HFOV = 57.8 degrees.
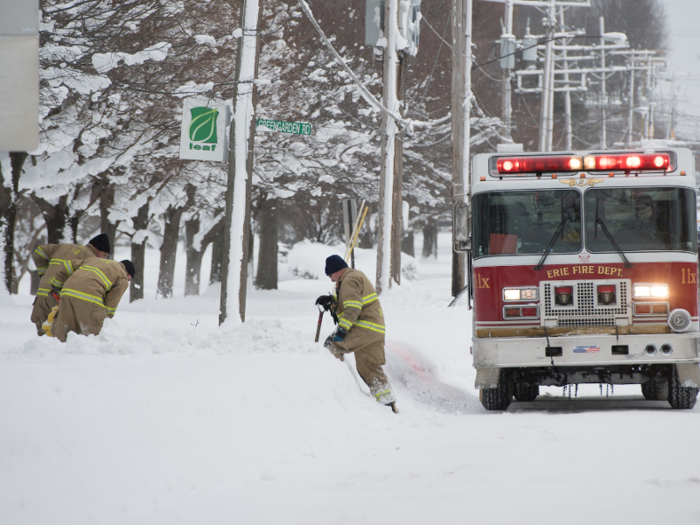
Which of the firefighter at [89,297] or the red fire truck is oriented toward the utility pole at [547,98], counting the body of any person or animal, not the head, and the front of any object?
the firefighter

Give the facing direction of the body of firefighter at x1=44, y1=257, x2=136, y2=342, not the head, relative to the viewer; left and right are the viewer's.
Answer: facing away from the viewer and to the right of the viewer

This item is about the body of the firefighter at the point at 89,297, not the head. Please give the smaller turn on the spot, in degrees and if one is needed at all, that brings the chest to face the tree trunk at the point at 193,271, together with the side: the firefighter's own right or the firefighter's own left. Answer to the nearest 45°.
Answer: approximately 45° to the firefighter's own left

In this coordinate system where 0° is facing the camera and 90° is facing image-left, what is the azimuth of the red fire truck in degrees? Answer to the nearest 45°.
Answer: approximately 0°

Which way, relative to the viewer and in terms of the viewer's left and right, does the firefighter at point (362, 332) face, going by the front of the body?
facing to the left of the viewer

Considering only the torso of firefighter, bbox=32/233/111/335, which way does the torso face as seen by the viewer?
to the viewer's right

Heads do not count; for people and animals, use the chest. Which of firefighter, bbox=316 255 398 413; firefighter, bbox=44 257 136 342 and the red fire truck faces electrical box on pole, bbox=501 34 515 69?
firefighter, bbox=44 257 136 342

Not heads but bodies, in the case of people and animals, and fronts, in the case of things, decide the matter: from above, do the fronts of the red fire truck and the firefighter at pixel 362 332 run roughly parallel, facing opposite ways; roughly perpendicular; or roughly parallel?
roughly perpendicular

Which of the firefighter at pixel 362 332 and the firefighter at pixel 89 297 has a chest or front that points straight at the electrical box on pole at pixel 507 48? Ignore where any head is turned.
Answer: the firefighter at pixel 89 297

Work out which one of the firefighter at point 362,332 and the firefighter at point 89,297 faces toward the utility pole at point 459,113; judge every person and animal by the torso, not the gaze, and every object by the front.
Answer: the firefighter at point 89,297

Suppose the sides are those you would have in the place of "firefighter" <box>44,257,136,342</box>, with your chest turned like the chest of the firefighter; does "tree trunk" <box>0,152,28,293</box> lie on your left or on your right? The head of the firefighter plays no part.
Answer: on your left

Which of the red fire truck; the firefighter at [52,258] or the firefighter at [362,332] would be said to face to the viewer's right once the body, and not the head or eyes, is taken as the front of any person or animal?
the firefighter at [52,258]
